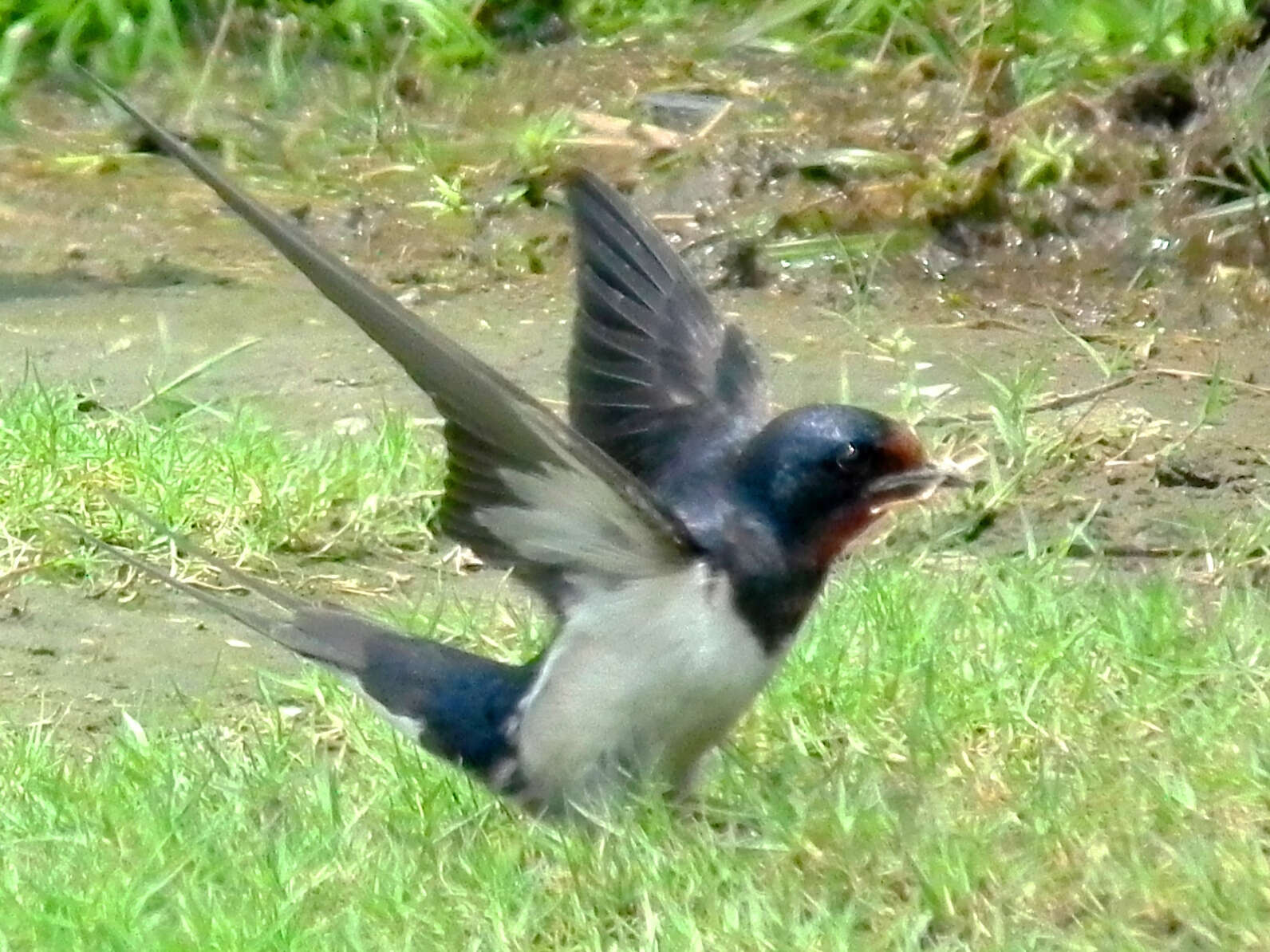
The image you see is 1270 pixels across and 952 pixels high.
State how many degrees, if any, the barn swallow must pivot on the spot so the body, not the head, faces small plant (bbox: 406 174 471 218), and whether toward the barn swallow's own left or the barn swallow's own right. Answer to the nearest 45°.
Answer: approximately 90° to the barn swallow's own left

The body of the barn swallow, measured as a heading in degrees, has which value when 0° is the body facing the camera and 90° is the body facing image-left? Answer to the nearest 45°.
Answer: approximately 270°

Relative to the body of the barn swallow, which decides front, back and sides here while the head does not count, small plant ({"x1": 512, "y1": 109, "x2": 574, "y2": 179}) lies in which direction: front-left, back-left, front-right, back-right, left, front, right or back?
left
